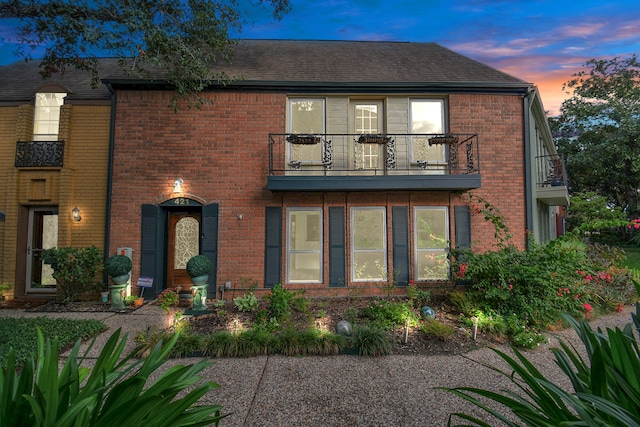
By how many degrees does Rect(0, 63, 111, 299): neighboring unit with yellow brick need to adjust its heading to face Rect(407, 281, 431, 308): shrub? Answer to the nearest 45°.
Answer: approximately 45° to its left

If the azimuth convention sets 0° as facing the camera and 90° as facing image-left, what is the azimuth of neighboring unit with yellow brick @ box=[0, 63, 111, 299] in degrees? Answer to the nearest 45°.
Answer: approximately 0°

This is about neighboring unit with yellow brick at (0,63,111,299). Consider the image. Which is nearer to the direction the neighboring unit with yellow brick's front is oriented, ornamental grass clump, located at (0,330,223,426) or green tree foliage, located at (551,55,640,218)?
the ornamental grass clump

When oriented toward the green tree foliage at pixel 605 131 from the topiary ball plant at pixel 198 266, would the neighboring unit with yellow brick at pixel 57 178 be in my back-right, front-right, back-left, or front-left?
back-left

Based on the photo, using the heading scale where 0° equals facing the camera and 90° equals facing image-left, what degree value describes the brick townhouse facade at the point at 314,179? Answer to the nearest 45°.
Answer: approximately 0°

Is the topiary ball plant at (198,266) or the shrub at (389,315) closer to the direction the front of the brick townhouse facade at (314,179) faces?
the shrub

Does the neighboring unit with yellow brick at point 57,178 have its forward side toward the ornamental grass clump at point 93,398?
yes

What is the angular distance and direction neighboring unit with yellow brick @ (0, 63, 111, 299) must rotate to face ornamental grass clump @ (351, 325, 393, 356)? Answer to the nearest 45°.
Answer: approximately 45° to its left

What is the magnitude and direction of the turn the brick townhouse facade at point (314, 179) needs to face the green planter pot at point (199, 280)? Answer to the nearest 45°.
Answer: approximately 90° to its right
